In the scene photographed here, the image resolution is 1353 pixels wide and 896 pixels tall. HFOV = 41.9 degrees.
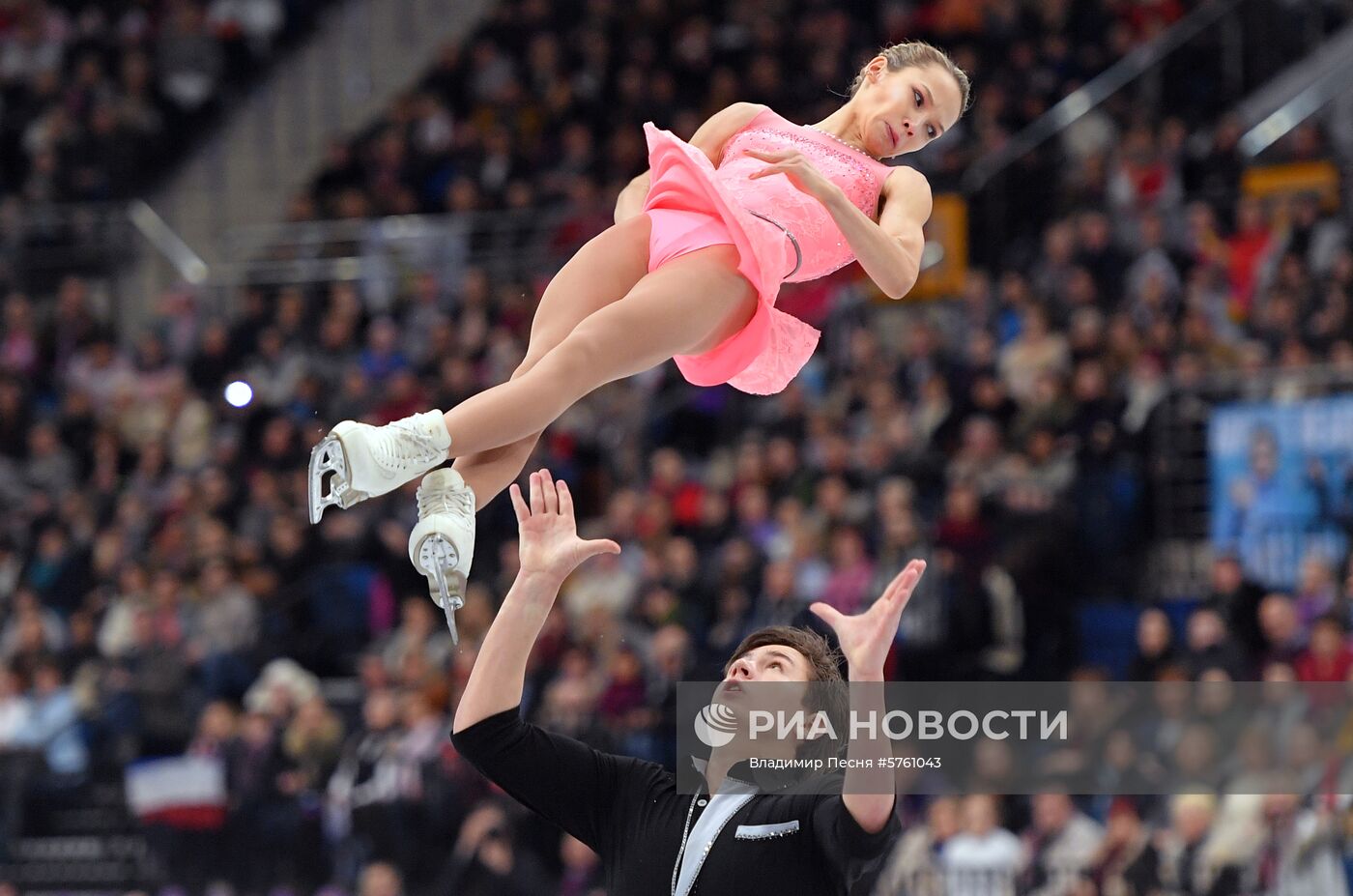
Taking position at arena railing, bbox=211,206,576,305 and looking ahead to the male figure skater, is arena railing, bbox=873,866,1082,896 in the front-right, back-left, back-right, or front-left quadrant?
front-left

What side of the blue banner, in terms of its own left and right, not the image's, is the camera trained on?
front

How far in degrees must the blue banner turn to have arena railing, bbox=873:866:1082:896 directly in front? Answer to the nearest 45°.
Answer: approximately 45° to its right

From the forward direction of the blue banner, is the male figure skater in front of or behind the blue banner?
in front

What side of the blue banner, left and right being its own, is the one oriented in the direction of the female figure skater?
front

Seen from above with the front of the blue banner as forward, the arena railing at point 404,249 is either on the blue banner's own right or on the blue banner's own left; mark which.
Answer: on the blue banner's own right

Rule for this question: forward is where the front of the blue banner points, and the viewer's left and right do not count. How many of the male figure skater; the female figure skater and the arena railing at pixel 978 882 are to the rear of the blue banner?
0
